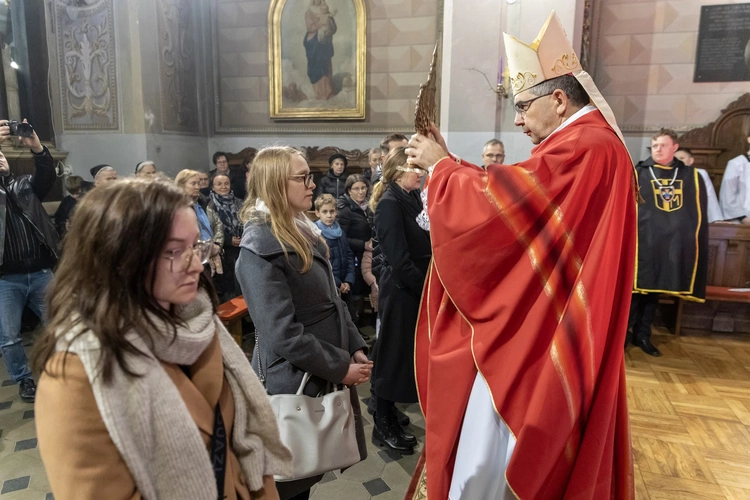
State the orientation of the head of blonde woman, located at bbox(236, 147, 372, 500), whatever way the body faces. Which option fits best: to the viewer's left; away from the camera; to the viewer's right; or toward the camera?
to the viewer's right

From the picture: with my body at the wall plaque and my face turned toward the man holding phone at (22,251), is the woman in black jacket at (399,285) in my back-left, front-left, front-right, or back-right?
front-left

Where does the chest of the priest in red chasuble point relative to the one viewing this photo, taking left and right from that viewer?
facing to the left of the viewer

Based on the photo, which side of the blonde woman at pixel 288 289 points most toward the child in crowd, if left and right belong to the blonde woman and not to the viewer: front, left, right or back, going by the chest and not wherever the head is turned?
left

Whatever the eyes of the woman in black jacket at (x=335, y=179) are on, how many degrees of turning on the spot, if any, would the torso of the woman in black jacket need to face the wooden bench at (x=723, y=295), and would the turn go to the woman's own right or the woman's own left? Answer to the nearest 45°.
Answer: approximately 45° to the woman's own left

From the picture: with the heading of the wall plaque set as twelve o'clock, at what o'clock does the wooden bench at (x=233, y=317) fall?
The wooden bench is roughly at 1 o'clock from the wall plaque.

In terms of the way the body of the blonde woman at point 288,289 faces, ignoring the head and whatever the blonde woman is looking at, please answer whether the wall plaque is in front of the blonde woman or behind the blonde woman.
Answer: in front

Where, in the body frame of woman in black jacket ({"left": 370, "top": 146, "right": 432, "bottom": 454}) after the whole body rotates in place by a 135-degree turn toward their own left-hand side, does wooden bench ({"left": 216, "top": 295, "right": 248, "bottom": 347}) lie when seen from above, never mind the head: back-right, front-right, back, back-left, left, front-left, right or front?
front

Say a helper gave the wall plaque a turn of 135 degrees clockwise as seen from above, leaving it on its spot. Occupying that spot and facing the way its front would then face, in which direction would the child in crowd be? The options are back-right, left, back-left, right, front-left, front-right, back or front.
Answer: left

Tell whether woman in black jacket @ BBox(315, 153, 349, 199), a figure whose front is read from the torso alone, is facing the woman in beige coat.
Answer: yes

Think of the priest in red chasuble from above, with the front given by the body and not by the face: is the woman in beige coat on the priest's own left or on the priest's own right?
on the priest's own left

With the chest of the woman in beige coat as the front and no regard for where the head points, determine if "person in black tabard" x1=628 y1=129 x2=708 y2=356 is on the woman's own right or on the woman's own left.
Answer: on the woman's own left

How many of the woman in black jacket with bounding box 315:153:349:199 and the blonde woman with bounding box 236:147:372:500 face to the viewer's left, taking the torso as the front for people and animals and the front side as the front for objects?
0

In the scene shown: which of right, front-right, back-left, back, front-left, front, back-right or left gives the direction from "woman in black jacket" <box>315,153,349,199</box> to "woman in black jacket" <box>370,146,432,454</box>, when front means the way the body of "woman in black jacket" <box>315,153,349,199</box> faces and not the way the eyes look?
front

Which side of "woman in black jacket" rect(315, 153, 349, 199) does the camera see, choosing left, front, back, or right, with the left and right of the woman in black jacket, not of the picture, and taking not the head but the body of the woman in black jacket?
front

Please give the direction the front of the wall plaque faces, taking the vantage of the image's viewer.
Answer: facing the viewer

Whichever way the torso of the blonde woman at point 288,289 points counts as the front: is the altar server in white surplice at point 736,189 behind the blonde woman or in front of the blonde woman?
in front

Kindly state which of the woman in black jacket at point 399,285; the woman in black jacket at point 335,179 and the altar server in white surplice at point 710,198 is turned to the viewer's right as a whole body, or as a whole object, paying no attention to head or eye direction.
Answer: the woman in black jacket at point 399,285

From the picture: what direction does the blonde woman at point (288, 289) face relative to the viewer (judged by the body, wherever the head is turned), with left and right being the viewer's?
facing to the right of the viewer

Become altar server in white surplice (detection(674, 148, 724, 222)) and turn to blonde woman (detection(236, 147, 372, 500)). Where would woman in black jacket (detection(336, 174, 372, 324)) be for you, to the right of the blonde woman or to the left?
right
